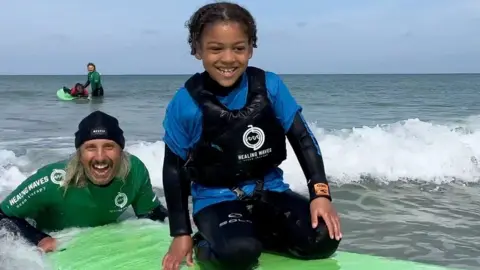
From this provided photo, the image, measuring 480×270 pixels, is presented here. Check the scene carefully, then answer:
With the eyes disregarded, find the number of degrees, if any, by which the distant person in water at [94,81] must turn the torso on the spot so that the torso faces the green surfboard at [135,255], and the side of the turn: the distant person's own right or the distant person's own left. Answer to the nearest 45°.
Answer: approximately 45° to the distant person's own left

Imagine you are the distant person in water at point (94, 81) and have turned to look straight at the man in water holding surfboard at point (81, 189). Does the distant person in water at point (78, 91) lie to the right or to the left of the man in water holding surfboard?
right

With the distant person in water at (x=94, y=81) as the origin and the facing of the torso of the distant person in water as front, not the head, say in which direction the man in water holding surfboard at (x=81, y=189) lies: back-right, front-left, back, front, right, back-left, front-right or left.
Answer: front-left

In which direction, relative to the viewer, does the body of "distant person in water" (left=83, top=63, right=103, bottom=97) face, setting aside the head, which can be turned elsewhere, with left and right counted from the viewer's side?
facing the viewer and to the left of the viewer

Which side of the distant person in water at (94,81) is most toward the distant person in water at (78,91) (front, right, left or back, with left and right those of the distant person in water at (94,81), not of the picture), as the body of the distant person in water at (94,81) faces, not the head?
front
